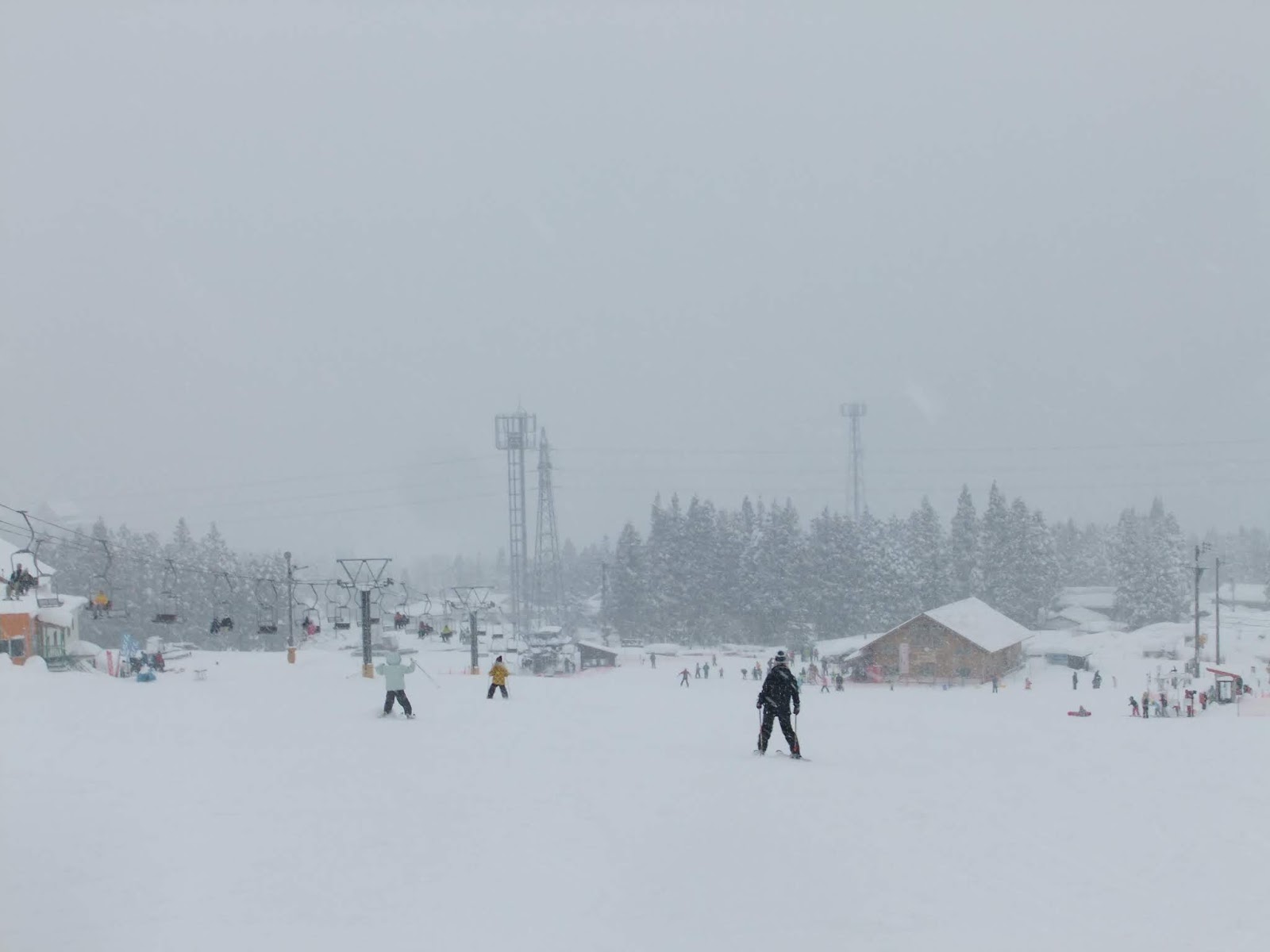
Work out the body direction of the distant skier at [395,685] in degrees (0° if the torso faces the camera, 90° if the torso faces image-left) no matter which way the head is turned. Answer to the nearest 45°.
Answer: approximately 180°

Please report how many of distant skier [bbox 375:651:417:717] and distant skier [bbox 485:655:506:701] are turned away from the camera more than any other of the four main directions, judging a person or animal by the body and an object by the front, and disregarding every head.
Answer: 2

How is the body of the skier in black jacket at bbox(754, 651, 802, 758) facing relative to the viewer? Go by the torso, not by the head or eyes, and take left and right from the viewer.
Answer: facing away from the viewer

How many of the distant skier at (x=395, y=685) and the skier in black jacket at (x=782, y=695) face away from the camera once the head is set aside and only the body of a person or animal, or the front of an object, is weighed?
2

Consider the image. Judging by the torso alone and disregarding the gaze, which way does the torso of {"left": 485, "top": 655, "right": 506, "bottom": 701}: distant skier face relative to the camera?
away from the camera

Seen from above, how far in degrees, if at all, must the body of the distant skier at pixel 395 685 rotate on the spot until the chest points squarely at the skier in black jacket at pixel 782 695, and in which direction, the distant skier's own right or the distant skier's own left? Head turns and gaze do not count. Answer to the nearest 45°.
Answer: approximately 135° to the distant skier's own right

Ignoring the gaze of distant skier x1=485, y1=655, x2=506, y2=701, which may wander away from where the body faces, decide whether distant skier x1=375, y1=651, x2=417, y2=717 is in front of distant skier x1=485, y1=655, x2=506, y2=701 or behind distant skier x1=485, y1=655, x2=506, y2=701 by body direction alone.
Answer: behind
